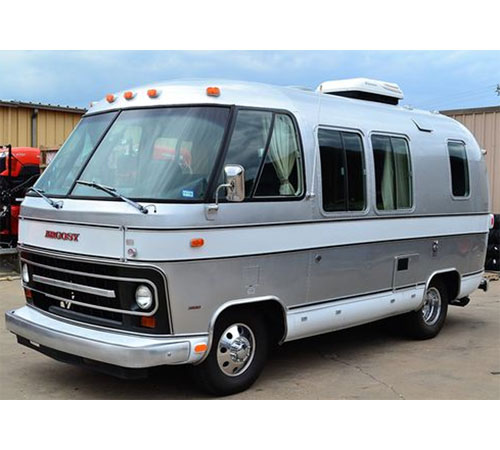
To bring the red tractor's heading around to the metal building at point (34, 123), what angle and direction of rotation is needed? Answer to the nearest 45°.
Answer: approximately 90° to its left

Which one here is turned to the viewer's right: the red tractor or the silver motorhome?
the red tractor

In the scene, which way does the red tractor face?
to the viewer's right

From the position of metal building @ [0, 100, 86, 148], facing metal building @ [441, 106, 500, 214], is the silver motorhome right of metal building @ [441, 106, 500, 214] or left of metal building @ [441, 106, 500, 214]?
right

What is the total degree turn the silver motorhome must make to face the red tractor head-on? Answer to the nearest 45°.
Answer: approximately 90° to its right

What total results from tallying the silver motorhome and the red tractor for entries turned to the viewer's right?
1

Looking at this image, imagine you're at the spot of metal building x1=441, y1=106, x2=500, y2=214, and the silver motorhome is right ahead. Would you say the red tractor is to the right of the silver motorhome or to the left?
right

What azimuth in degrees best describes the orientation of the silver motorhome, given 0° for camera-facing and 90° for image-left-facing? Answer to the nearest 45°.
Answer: approximately 45°
